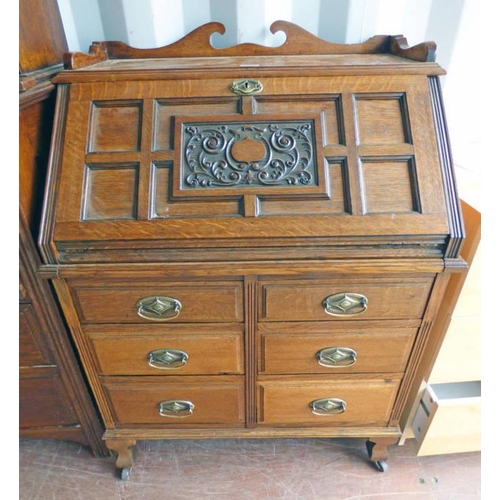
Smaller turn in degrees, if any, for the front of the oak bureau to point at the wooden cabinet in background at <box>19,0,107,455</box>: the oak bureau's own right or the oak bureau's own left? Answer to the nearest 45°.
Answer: approximately 90° to the oak bureau's own right

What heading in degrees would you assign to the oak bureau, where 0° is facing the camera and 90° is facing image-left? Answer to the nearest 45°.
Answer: approximately 0°
